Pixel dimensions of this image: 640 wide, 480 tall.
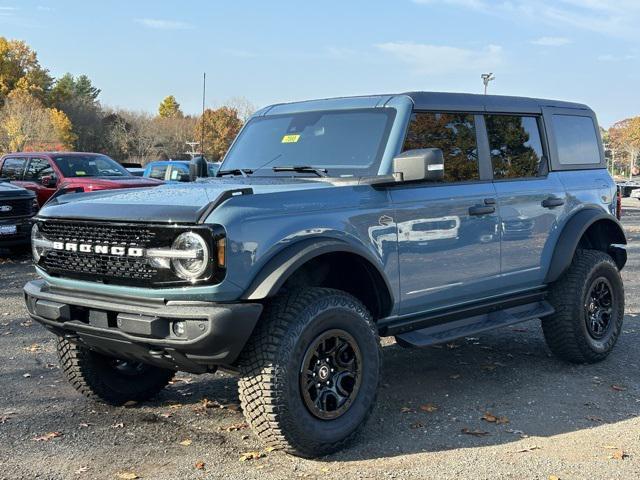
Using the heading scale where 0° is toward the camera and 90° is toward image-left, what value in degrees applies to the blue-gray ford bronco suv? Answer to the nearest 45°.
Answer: approximately 45°

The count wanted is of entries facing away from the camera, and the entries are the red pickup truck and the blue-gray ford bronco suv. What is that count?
0

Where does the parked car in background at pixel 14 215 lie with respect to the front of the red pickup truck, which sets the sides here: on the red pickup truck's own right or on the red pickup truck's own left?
on the red pickup truck's own right

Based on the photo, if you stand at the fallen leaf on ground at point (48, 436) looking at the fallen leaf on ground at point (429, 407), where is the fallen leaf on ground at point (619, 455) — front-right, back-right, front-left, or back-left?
front-right

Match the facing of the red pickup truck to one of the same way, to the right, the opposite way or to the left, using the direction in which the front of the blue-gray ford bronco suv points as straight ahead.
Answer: to the left

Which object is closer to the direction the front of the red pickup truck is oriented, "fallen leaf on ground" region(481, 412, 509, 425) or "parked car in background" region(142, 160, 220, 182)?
the fallen leaf on ground

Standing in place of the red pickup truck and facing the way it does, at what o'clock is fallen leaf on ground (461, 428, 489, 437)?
The fallen leaf on ground is roughly at 1 o'clock from the red pickup truck.

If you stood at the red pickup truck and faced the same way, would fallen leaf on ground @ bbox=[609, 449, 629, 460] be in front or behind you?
in front

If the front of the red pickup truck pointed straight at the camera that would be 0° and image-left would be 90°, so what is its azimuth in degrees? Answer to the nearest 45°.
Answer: approximately 315°

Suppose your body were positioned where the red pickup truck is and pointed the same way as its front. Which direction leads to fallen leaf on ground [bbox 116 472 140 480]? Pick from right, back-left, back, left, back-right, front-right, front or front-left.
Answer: front-right

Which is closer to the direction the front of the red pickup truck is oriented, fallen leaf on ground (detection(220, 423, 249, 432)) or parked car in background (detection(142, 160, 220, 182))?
the fallen leaf on ground
